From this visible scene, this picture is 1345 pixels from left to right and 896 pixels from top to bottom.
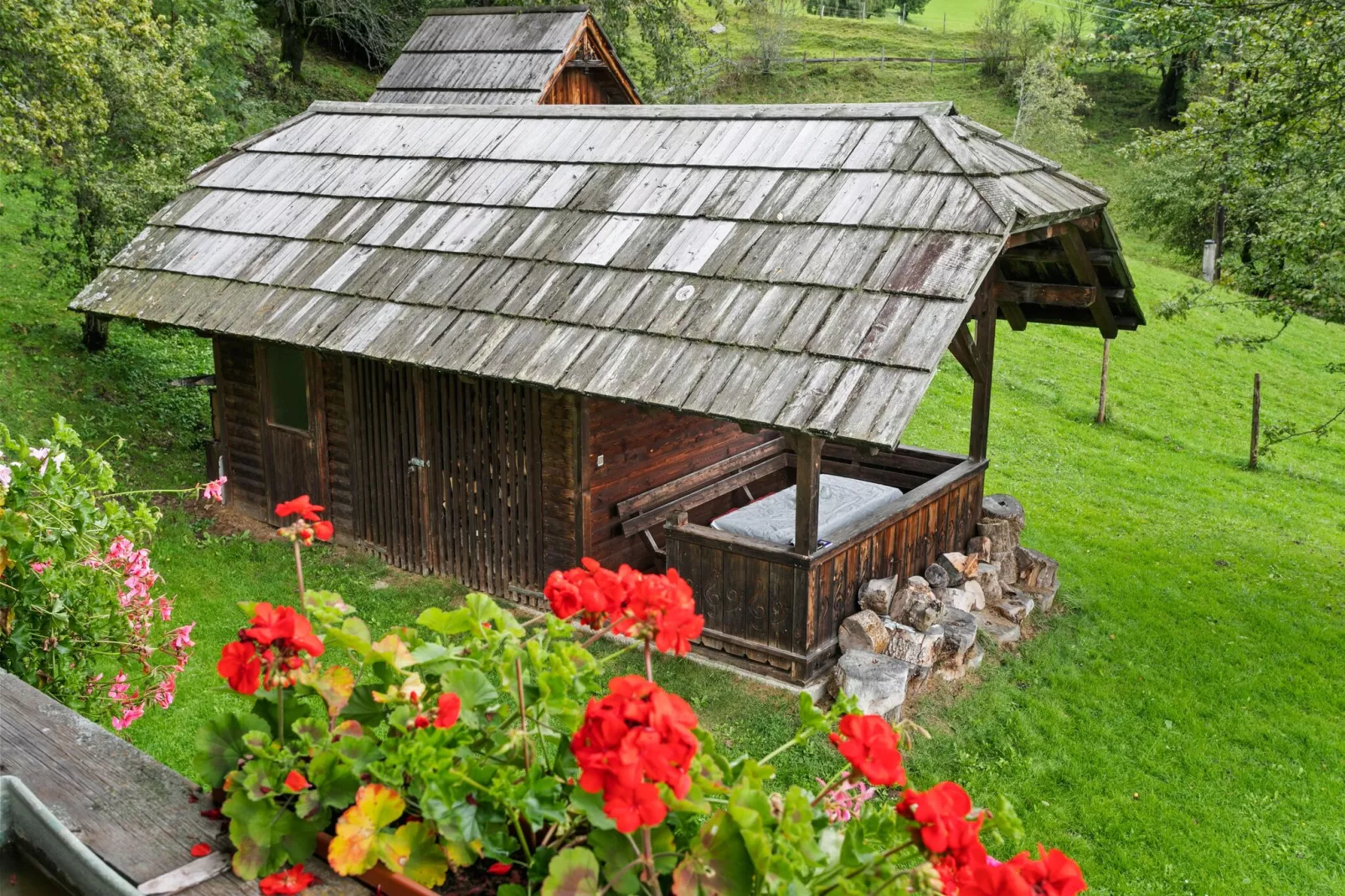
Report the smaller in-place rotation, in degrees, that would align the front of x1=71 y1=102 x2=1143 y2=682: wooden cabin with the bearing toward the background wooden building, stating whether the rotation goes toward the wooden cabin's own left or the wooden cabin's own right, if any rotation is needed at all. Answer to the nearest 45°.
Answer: approximately 135° to the wooden cabin's own right

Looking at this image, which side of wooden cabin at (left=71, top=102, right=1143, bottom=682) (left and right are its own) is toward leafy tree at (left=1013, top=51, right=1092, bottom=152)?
back

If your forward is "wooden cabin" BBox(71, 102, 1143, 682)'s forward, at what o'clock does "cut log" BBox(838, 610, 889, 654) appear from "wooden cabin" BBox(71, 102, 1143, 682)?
The cut log is roughly at 9 o'clock from the wooden cabin.

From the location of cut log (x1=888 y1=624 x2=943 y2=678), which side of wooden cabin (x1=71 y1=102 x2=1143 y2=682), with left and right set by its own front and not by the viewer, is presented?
left

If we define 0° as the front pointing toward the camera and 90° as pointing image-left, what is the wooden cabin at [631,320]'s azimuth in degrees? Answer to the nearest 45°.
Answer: approximately 45°

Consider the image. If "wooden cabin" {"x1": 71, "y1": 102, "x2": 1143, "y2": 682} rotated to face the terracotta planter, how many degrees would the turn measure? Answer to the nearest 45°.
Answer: approximately 45° to its left

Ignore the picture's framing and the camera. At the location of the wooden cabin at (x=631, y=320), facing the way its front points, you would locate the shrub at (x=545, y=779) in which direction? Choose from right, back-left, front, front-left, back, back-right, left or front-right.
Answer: front-left

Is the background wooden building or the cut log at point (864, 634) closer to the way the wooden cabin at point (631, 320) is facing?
the cut log
